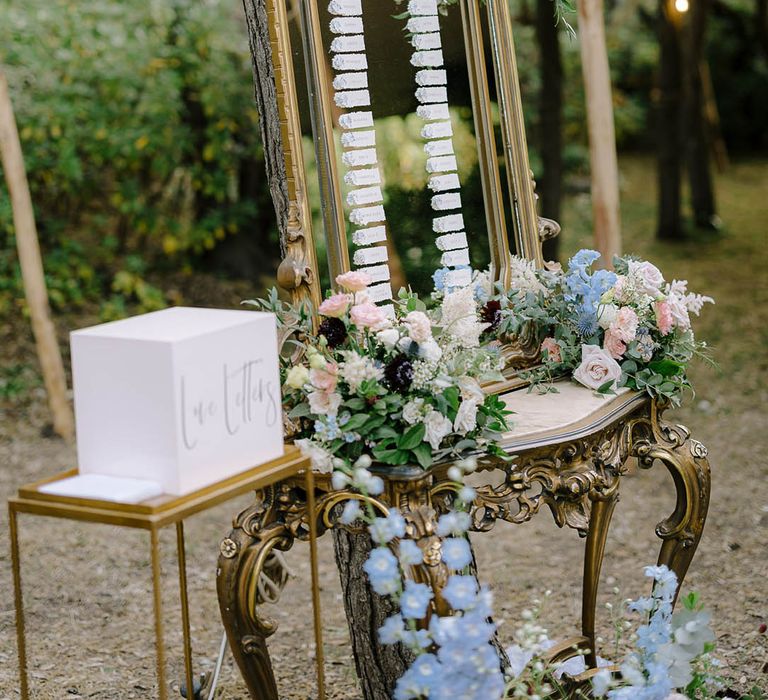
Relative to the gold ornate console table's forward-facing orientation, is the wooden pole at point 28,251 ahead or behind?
behind

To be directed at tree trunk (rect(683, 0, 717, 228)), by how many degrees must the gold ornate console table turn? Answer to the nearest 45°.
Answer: approximately 135° to its left

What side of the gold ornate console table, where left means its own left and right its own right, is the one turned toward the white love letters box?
right

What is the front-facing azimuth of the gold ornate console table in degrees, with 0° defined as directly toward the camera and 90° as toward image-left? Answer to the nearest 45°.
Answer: approximately 315°
